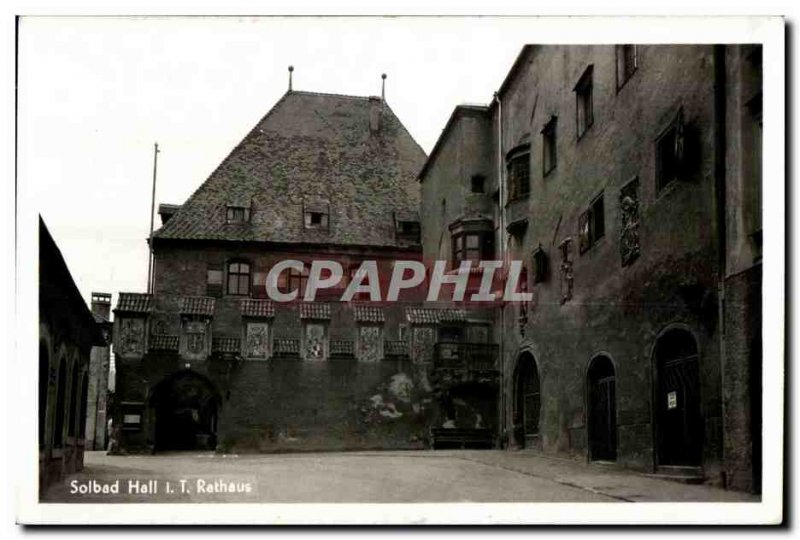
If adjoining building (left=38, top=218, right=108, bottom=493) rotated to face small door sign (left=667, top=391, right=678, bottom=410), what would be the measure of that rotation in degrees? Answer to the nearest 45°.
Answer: approximately 45° to its left

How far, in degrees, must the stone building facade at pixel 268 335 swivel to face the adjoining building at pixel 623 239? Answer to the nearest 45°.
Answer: approximately 90° to its left

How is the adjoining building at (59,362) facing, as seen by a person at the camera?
facing the viewer and to the right of the viewer

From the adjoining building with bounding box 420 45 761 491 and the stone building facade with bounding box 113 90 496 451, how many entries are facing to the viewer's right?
0

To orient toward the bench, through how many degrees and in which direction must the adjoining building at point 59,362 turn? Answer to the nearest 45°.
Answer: approximately 45° to its left

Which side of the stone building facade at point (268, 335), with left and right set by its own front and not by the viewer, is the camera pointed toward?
front

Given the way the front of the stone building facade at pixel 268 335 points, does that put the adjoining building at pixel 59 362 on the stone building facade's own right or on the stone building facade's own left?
on the stone building facade's own right

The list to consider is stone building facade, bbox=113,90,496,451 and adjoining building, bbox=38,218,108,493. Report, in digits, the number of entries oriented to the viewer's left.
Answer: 0
